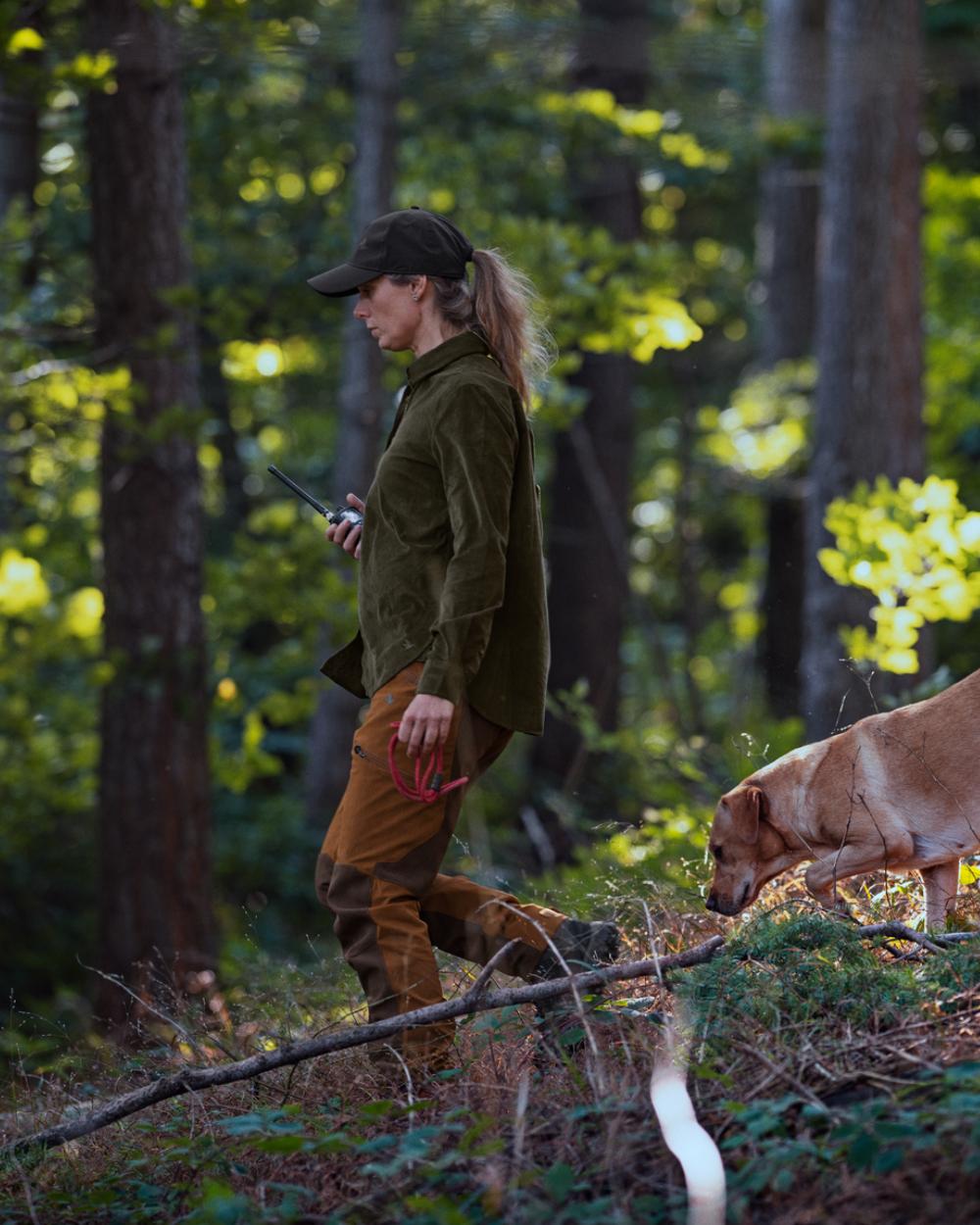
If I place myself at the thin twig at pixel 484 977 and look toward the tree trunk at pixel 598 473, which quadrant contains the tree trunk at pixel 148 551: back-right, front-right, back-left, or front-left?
front-left

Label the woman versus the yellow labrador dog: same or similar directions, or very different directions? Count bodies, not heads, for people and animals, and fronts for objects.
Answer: same or similar directions

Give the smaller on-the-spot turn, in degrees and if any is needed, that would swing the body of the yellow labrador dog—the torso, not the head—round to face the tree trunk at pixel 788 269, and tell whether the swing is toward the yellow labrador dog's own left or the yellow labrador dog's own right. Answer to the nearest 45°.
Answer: approximately 90° to the yellow labrador dog's own right

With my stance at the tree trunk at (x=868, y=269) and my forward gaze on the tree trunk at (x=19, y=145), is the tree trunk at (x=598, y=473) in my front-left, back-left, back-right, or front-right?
front-right

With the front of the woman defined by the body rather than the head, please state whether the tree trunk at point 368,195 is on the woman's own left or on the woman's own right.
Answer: on the woman's own right

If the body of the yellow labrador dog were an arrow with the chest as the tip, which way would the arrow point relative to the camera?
to the viewer's left

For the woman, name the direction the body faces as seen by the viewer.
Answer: to the viewer's left
